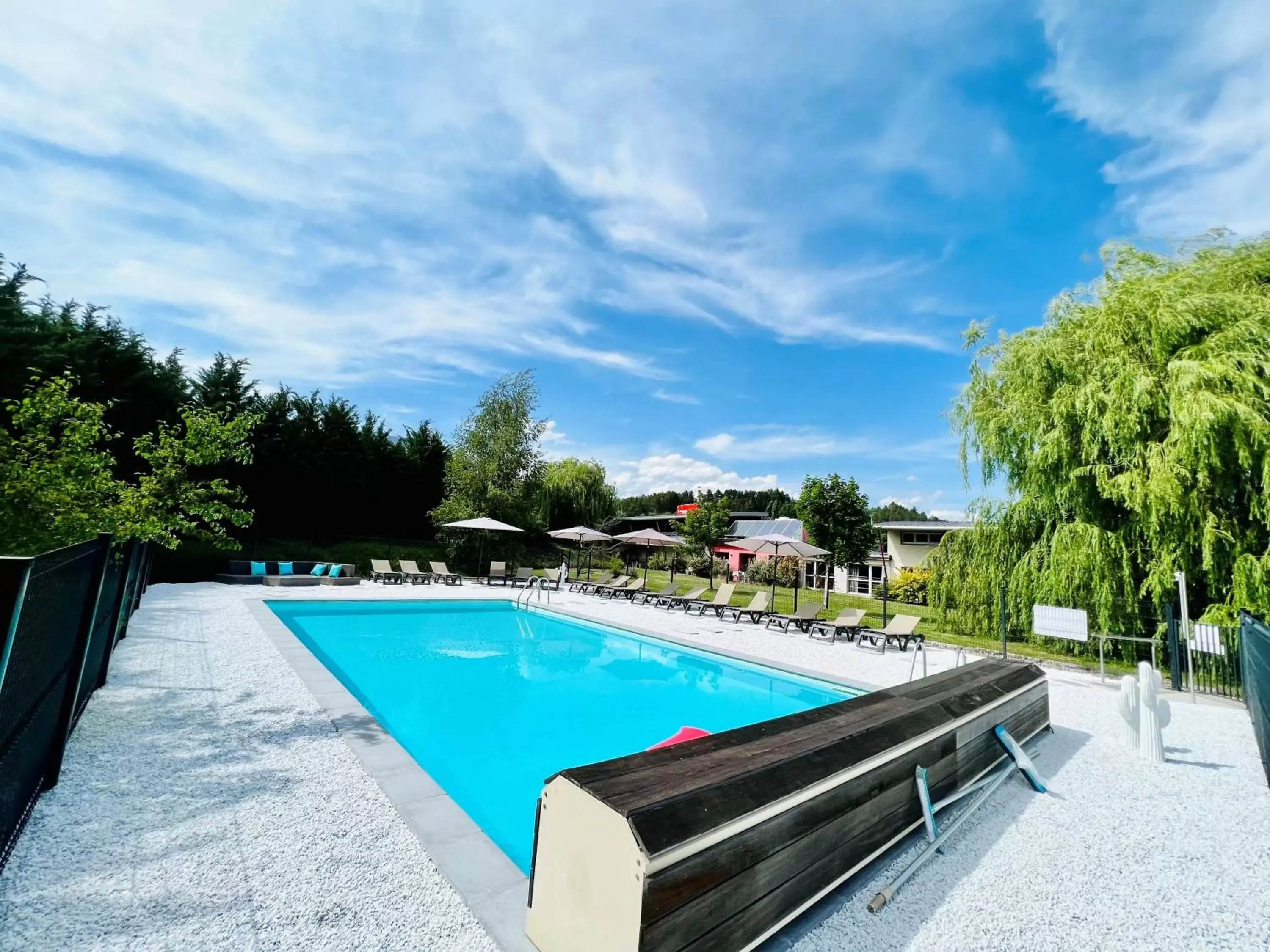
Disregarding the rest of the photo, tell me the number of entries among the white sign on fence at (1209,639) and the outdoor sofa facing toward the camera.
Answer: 2

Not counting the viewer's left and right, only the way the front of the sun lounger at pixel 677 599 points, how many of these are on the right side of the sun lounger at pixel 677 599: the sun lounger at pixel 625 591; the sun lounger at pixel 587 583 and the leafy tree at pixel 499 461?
3

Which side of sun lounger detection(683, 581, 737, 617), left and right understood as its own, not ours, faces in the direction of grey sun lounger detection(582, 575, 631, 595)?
right

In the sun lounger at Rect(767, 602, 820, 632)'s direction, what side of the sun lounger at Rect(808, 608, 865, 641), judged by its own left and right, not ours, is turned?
right

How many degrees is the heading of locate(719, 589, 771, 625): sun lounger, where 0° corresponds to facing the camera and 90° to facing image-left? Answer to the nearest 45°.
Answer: approximately 45°

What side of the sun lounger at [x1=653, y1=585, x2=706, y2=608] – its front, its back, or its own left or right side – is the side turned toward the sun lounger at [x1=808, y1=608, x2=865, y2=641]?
left

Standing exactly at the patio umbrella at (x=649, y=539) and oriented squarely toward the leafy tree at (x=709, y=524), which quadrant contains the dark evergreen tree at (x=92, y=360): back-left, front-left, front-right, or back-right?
back-left

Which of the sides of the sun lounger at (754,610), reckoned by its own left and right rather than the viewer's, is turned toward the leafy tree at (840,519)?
back
